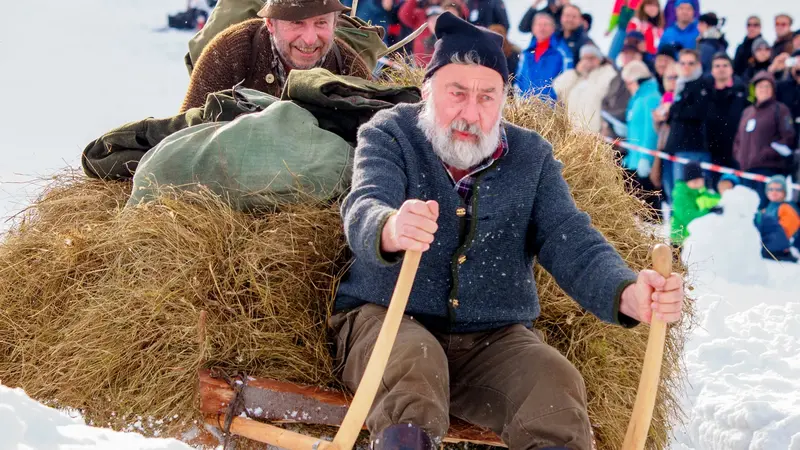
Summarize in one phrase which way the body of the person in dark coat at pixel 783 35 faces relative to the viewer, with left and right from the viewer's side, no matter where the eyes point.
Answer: facing the viewer and to the left of the viewer

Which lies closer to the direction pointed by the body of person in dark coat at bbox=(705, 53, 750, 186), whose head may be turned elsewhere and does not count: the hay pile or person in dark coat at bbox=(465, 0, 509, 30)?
the hay pile

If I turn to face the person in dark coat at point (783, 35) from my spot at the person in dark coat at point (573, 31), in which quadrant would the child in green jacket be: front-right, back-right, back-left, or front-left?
front-right

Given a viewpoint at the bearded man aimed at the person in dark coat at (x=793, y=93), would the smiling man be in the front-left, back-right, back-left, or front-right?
front-left

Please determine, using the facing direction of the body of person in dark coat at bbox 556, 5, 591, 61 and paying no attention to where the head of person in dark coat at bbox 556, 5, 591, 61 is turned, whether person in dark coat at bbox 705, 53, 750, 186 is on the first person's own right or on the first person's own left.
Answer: on the first person's own left

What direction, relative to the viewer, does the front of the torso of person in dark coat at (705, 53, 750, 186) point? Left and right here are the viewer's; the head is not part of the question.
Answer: facing the viewer

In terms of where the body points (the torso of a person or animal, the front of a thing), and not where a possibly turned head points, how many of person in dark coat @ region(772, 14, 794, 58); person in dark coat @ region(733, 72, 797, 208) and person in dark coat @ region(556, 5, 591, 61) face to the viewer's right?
0

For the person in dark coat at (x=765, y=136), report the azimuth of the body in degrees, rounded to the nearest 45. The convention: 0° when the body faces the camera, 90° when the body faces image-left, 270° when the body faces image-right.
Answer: approximately 45°

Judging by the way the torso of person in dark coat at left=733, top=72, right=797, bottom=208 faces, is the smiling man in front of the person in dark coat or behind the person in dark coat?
in front

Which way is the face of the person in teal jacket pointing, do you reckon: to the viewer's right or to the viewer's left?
to the viewer's left

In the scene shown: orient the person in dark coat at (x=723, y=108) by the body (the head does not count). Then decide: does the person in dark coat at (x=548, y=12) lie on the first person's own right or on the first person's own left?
on the first person's own right

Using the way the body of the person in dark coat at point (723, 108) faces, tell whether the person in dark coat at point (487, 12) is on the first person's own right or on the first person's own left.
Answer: on the first person's own right
